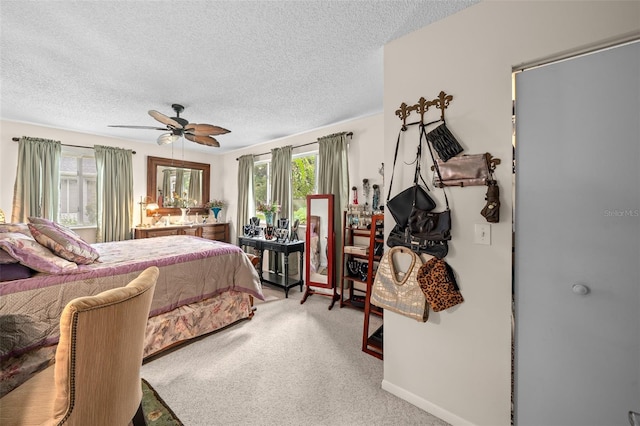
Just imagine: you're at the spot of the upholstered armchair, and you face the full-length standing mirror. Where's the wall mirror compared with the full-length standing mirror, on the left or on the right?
left

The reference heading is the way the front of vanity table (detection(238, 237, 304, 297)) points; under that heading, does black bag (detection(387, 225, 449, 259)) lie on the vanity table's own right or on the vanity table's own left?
on the vanity table's own left

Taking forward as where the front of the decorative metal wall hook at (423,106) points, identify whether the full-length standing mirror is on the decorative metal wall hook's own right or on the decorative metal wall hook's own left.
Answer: on the decorative metal wall hook's own right

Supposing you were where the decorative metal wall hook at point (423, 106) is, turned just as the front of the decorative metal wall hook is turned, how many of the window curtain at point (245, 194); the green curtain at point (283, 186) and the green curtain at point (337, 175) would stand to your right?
3

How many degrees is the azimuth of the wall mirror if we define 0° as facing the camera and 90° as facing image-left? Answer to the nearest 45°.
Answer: approximately 315°

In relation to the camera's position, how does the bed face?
facing away from the viewer and to the right of the viewer

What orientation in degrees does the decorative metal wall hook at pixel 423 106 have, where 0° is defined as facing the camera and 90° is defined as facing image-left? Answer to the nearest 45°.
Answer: approximately 45°

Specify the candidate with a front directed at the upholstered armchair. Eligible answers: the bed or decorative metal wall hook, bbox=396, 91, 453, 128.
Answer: the decorative metal wall hook
